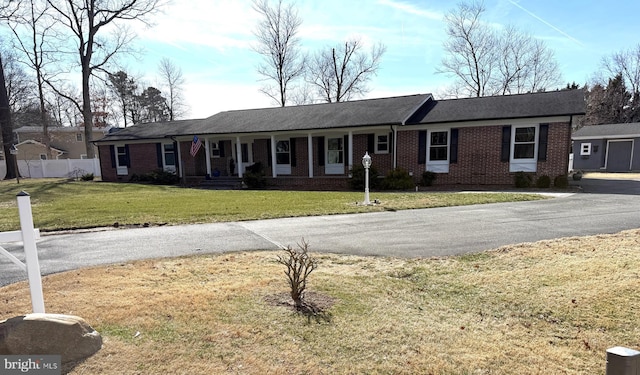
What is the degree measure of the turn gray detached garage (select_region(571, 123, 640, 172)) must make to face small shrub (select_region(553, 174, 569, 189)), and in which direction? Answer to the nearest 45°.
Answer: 0° — it already faces it

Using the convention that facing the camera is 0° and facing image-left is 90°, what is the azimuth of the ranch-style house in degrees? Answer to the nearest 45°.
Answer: approximately 45°

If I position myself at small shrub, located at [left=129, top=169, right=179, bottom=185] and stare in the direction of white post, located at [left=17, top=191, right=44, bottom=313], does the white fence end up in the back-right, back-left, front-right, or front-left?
back-right

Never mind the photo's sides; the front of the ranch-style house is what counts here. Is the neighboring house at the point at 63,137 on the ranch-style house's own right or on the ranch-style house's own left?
on the ranch-style house's own right

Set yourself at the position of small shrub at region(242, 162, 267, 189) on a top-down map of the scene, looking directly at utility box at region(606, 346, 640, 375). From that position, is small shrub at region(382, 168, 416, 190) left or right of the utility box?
left

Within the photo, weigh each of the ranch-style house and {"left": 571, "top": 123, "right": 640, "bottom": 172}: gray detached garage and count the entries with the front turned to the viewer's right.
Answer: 0

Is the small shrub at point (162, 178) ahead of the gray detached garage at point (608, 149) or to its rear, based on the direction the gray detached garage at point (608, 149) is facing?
ahead

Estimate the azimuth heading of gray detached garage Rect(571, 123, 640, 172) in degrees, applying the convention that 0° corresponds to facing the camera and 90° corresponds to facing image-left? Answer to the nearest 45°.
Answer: approximately 0°
